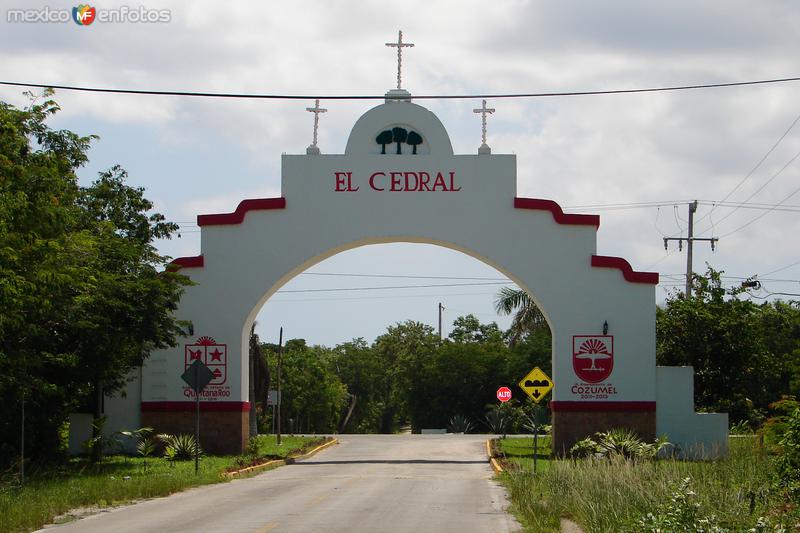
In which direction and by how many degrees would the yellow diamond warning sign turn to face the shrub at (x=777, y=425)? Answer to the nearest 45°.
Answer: approximately 45° to its left

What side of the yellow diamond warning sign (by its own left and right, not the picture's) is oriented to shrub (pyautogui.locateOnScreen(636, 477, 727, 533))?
front

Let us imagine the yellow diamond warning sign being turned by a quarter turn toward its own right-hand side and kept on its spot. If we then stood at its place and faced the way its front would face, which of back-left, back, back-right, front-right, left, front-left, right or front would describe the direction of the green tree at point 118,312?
front

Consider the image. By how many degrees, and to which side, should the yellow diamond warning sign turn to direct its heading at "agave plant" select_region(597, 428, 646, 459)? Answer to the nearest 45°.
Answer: approximately 135° to its left

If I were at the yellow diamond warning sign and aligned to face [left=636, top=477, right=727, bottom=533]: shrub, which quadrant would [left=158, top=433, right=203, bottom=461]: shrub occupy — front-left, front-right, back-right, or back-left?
back-right

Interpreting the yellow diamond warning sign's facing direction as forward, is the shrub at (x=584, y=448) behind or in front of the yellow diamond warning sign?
behind

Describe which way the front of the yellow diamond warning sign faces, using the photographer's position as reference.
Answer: facing the viewer

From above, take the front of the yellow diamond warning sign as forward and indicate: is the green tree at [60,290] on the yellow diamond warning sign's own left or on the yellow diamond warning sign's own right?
on the yellow diamond warning sign's own right

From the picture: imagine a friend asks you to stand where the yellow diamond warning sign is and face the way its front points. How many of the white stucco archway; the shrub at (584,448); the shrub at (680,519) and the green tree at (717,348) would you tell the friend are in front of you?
1

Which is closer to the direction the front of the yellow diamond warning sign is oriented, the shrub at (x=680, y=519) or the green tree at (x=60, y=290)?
the shrub
